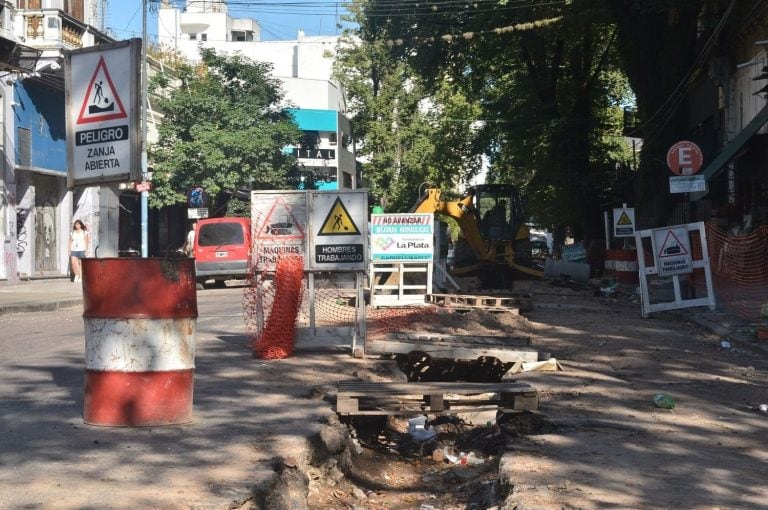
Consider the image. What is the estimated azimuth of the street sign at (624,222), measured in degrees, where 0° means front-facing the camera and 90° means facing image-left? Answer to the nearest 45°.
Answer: approximately 0°

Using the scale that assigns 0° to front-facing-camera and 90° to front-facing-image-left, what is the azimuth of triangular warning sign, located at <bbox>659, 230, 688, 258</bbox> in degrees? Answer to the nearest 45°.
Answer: approximately 0°

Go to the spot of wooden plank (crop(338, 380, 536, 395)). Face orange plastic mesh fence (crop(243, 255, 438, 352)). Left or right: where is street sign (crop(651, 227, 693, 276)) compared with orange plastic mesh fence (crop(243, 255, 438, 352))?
right

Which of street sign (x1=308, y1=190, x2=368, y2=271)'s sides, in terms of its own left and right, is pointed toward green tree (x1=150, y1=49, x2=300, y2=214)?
back

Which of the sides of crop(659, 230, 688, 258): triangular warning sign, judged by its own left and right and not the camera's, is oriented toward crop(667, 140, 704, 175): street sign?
back
